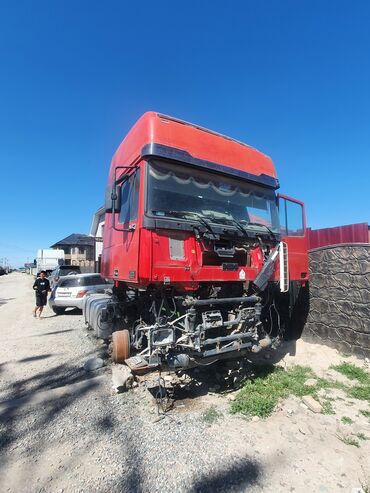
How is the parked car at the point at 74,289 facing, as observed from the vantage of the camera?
facing away from the viewer and to the right of the viewer

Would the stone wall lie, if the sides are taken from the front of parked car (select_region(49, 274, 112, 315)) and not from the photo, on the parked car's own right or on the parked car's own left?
on the parked car's own right

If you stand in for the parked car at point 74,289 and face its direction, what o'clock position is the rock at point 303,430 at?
The rock is roughly at 4 o'clock from the parked car.

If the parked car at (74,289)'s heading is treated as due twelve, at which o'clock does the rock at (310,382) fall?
The rock is roughly at 4 o'clock from the parked car.
